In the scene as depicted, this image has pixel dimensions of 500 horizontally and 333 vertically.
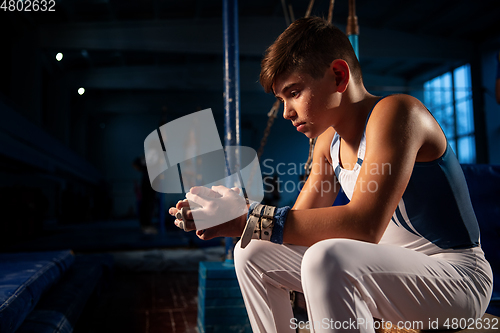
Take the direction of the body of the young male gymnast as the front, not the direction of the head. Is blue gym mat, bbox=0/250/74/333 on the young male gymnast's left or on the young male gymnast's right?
on the young male gymnast's right

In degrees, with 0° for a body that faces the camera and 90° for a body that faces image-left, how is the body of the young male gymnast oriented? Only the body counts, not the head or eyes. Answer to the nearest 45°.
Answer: approximately 45°

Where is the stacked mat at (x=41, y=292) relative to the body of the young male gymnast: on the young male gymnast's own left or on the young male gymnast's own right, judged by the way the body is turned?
on the young male gymnast's own right

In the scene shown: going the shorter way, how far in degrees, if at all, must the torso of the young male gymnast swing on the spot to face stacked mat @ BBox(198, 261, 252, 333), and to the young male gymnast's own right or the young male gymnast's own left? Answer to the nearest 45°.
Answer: approximately 90° to the young male gymnast's own right

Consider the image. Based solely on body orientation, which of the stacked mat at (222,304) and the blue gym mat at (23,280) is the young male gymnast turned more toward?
the blue gym mat
